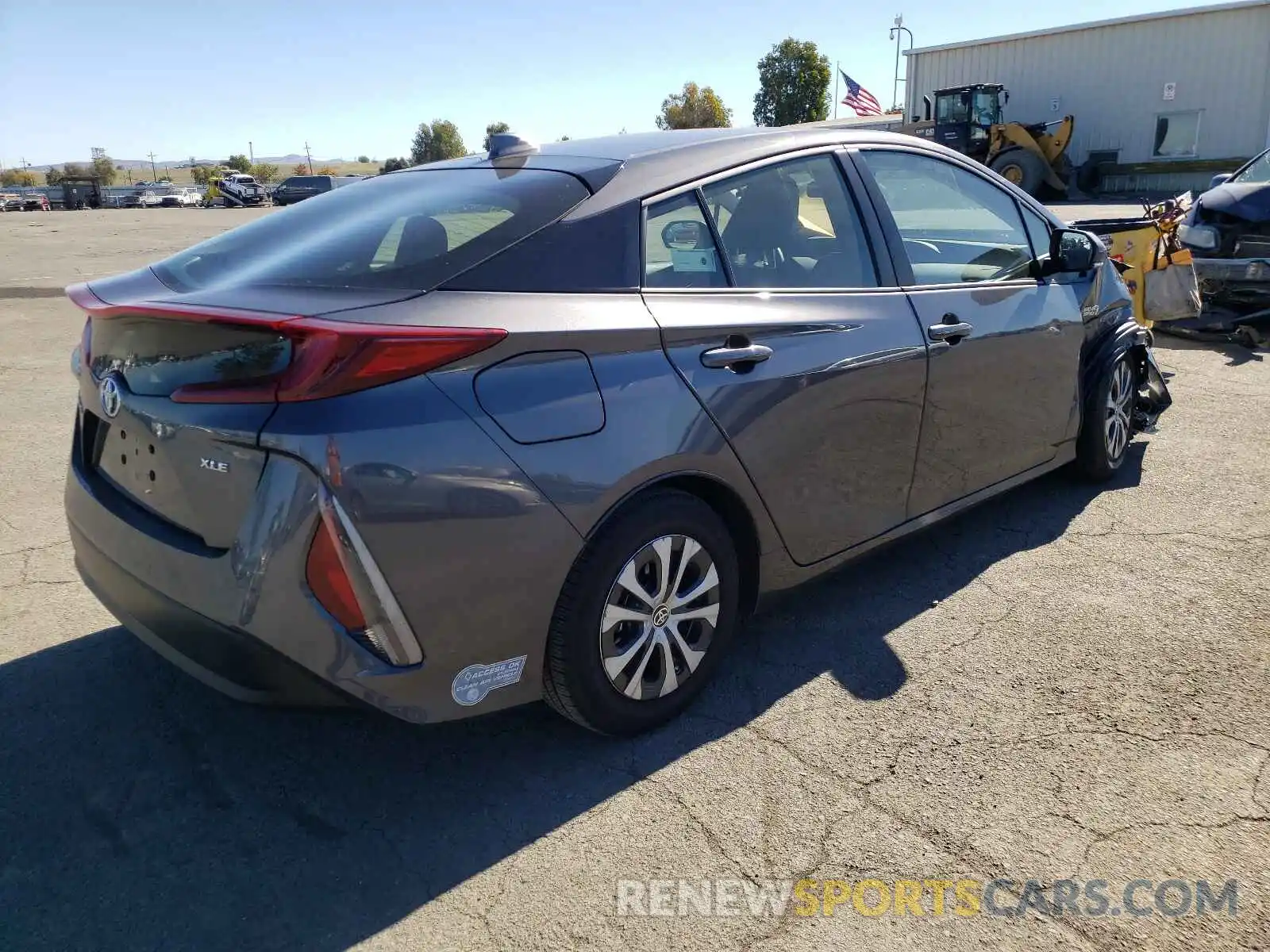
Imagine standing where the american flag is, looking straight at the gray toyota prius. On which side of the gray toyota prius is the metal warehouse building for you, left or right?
left

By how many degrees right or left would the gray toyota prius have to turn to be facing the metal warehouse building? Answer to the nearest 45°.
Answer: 0° — it already faces it

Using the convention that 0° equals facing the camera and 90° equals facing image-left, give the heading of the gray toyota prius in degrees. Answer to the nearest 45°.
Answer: approximately 225°

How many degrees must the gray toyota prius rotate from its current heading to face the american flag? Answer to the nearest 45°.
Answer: approximately 45° to its left

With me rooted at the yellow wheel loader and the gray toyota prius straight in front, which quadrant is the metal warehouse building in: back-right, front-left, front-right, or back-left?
back-left

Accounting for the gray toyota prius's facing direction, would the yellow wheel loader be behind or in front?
in front
